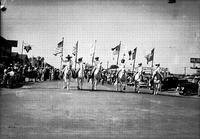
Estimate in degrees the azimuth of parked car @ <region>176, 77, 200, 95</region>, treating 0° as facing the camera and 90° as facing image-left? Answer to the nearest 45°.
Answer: approximately 45°

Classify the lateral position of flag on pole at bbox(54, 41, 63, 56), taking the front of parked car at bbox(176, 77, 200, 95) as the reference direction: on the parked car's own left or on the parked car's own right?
on the parked car's own right

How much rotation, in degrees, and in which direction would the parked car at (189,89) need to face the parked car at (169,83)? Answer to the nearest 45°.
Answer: approximately 135° to its right
